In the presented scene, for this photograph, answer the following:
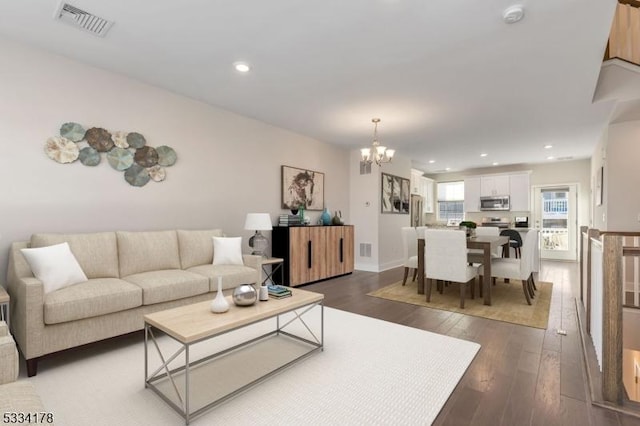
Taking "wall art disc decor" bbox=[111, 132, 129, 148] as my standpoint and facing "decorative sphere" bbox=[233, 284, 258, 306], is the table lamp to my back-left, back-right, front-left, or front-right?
front-left

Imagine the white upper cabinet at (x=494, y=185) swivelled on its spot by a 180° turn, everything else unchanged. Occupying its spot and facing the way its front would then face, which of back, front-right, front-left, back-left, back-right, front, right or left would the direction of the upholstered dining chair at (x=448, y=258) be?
back

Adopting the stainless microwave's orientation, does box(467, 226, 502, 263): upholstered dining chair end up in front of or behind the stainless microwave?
in front

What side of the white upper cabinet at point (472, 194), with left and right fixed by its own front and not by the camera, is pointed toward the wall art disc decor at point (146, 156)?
front

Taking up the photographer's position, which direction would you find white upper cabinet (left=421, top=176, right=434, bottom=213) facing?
facing the viewer and to the right of the viewer

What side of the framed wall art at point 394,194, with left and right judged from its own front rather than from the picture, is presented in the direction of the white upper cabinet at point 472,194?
left

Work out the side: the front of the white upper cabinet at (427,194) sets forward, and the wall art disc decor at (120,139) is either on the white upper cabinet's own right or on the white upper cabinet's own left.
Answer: on the white upper cabinet's own right

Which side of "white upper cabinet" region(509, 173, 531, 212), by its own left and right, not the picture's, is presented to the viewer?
front

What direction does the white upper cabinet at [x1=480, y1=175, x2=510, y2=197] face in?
toward the camera

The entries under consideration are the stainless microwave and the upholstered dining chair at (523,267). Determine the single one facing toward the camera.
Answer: the stainless microwave

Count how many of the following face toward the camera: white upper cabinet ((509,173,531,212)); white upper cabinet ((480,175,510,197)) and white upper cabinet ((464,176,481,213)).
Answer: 3

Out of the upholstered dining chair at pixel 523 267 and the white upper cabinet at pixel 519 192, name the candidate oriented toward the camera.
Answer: the white upper cabinet

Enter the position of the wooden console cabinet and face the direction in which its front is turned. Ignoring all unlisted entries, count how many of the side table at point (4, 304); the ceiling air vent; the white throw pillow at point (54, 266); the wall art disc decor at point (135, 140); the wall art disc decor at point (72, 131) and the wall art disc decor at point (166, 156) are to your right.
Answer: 6

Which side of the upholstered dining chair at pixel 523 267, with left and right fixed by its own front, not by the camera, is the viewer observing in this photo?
left

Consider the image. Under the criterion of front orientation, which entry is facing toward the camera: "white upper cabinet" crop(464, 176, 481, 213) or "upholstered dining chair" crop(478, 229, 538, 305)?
the white upper cabinet

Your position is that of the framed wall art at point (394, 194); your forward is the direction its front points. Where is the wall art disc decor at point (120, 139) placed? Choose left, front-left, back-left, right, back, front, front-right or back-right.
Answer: right
